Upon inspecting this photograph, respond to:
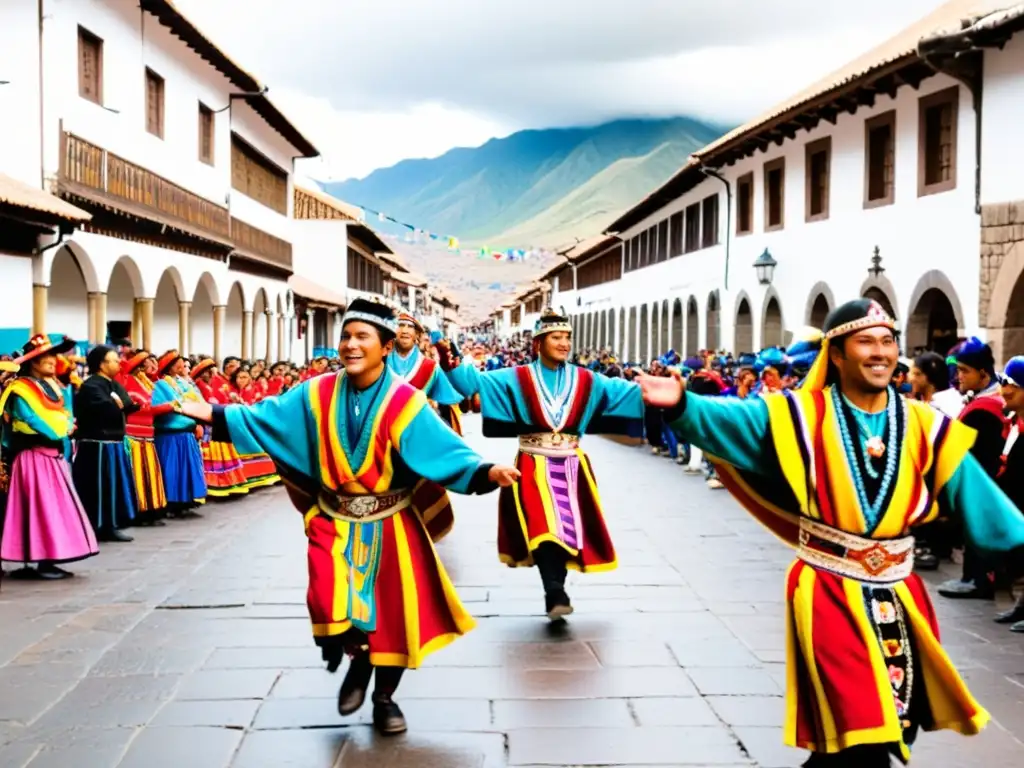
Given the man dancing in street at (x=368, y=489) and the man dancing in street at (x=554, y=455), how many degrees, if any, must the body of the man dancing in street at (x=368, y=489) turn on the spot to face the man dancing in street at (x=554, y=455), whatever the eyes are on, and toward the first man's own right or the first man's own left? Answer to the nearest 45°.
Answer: approximately 135° to the first man's own left

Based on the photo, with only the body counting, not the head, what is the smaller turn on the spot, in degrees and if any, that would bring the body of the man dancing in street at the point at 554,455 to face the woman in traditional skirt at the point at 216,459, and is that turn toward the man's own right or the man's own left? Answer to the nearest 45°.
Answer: approximately 135° to the man's own right

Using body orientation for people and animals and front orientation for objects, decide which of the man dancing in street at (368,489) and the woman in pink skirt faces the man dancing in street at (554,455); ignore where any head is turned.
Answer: the woman in pink skirt

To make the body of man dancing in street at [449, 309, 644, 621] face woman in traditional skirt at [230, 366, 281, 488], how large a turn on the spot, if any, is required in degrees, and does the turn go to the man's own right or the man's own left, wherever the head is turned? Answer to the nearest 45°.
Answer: approximately 135° to the man's own right

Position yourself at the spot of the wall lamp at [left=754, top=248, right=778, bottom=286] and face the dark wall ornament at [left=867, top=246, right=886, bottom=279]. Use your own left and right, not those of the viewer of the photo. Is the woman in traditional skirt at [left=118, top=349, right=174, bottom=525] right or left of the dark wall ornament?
right

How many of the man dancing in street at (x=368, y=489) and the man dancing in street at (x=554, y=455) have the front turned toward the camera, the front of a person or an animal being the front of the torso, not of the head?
2

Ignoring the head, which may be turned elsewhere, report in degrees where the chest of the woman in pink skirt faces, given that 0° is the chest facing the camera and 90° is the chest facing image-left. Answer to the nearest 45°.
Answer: approximately 315°

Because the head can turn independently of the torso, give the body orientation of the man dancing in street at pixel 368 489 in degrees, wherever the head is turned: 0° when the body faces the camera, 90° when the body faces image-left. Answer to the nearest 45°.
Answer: approximately 0°

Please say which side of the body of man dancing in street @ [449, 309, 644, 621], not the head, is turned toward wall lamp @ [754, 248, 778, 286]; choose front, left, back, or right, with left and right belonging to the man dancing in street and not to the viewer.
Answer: back

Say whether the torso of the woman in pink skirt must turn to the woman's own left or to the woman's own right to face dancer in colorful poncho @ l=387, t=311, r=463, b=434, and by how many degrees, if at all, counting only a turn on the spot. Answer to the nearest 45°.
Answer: approximately 45° to the woman's own left
